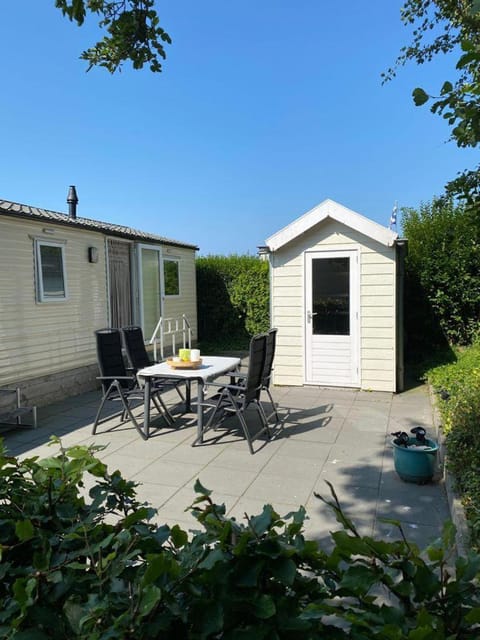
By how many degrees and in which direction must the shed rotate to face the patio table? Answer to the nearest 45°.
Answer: approximately 45° to its right

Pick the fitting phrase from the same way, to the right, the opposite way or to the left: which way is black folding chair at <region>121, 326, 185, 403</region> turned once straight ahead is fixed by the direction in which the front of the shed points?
to the left

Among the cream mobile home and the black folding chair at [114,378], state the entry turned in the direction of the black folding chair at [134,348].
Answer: the cream mobile home

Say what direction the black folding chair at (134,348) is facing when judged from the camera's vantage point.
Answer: facing the viewer and to the right of the viewer

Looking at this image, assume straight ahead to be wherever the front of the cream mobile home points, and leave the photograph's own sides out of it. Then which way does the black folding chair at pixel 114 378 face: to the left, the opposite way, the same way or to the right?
the same way

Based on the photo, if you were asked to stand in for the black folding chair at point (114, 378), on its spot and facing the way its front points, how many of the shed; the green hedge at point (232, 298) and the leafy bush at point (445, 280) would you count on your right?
0

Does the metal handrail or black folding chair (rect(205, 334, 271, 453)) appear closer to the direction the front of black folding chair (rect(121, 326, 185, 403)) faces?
the black folding chair

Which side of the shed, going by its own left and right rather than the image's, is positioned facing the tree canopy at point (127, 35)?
front

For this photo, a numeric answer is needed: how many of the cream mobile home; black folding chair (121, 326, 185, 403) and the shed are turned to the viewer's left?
0

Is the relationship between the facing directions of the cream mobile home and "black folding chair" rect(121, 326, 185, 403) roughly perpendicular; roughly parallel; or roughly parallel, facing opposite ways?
roughly parallel

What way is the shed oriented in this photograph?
toward the camera

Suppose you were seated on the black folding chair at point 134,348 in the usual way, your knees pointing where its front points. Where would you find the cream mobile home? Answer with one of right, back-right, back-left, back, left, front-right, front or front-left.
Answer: back

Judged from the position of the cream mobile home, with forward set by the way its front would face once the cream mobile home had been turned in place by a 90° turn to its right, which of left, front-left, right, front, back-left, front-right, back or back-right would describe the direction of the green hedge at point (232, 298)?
back

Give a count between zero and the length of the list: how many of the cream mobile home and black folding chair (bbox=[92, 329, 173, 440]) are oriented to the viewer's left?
0

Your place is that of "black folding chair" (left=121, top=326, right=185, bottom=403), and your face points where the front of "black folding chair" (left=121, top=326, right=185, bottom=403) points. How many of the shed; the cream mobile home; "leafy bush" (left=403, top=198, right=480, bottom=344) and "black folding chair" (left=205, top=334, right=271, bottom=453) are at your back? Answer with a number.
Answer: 1

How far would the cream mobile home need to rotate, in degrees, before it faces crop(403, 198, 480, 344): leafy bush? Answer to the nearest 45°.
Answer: approximately 45° to its left

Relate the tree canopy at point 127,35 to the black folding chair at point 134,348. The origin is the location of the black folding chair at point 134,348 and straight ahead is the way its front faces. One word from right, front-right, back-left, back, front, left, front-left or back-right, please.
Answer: front-right

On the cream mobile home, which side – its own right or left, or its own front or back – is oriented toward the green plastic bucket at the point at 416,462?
front
